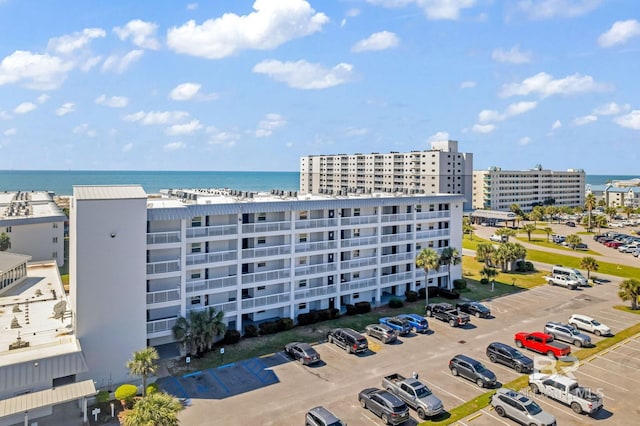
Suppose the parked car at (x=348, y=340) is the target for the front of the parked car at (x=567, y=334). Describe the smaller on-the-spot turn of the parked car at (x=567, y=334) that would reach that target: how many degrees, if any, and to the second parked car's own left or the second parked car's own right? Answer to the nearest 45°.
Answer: approximately 90° to the second parked car's own right

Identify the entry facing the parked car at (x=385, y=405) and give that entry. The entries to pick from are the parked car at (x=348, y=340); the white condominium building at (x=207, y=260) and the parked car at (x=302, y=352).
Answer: the white condominium building

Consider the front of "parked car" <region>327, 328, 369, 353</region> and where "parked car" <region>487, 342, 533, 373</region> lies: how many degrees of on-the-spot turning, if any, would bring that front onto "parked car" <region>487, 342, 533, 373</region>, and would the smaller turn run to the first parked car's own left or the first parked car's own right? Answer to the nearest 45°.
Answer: approximately 135° to the first parked car's own right

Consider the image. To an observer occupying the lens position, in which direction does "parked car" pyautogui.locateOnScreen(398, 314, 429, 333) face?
facing away from the viewer and to the left of the viewer

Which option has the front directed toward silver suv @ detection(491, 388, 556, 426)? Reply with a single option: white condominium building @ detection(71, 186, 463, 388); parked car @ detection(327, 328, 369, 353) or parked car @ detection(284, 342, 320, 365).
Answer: the white condominium building

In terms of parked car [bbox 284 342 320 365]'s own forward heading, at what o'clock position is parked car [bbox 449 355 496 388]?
parked car [bbox 449 355 496 388] is roughly at 5 o'clock from parked car [bbox 284 342 320 365].

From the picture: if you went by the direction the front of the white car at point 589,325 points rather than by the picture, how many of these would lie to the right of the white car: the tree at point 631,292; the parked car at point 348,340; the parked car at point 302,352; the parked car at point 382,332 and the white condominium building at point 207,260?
4

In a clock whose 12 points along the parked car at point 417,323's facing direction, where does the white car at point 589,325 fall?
The white car is roughly at 4 o'clock from the parked car.

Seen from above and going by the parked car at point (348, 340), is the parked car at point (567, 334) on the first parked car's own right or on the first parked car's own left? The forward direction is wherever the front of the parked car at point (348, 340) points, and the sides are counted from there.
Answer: on the first parked car's own right

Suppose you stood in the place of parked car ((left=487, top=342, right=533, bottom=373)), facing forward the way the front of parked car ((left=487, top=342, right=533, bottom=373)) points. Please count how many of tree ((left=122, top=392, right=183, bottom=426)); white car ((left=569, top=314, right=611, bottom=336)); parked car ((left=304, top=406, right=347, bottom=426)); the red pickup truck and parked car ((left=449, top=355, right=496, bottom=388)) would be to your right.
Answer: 3

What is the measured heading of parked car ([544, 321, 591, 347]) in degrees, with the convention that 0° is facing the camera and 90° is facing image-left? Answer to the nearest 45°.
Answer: approximately 315°

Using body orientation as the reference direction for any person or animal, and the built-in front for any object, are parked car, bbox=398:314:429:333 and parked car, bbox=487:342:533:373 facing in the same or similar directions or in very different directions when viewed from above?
very different directions

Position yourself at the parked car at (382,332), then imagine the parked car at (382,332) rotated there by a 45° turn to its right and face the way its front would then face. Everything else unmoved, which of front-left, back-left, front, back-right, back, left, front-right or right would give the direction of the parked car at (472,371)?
back-right
